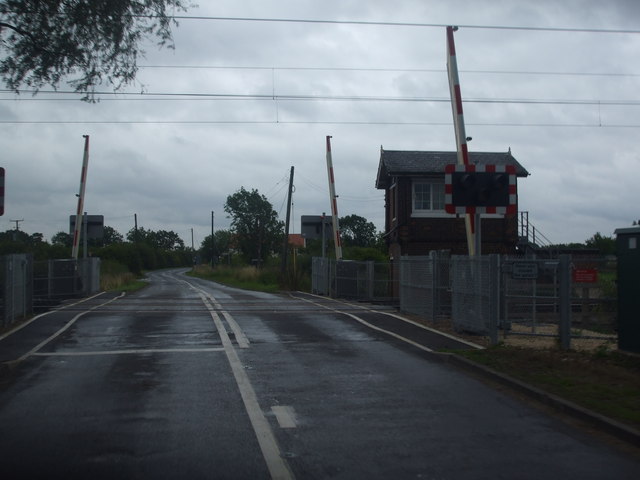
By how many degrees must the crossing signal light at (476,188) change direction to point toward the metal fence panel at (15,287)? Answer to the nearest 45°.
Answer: approximately 90° to its right

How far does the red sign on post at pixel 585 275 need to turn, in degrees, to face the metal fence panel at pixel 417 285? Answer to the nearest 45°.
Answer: approximately 135° to its right

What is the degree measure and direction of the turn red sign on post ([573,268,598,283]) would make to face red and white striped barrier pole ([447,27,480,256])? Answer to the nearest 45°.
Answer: approximately 135° to its right

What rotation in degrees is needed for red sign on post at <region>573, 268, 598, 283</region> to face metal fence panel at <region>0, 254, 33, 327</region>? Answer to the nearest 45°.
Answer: approximately 90° to its right

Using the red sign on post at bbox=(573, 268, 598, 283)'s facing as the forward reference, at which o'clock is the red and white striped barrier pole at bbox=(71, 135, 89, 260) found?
The red and white striped barrier pole is roughly at 4 o'clock from the red sign on post.

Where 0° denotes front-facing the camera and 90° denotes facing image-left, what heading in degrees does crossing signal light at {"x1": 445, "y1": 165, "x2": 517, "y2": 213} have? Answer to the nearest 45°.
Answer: approximately 0°

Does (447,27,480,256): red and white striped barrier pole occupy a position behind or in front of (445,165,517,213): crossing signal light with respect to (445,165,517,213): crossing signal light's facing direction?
behind

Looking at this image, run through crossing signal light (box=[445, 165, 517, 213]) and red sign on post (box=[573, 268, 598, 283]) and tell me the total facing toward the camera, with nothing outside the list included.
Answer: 2
